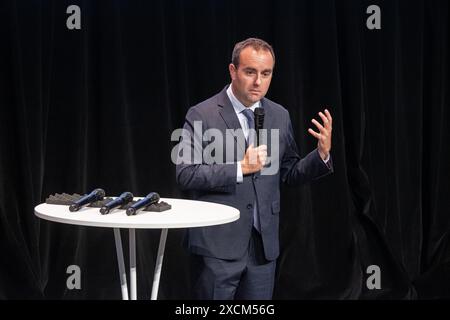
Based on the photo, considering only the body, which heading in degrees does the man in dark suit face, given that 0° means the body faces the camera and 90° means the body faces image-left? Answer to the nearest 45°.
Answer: approximately 315°
